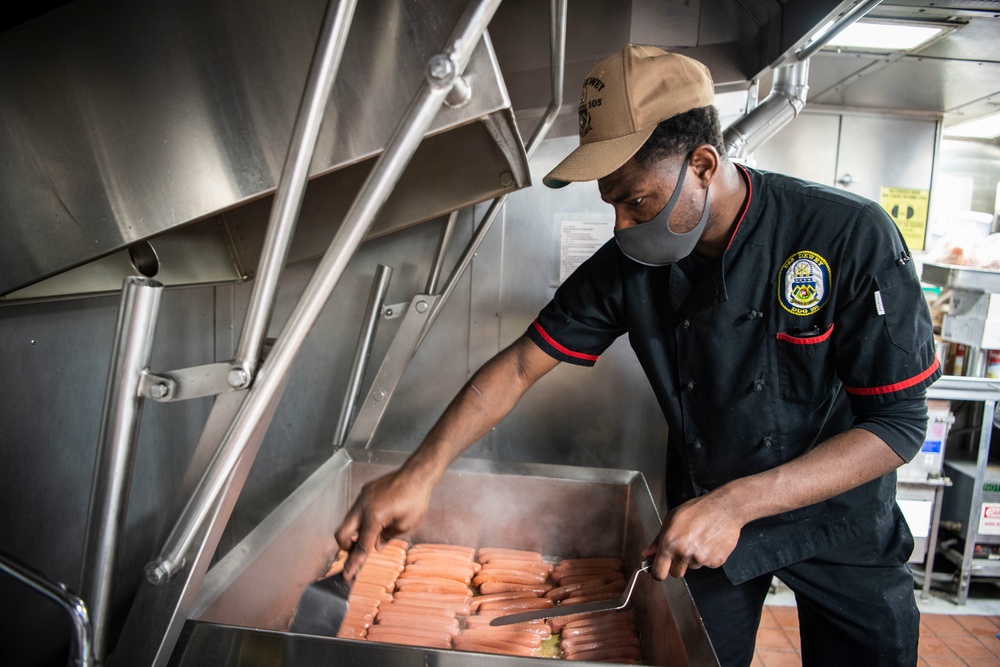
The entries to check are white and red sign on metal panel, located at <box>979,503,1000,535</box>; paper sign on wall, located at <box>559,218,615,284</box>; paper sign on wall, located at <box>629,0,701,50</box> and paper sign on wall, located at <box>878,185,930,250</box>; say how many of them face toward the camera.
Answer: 4

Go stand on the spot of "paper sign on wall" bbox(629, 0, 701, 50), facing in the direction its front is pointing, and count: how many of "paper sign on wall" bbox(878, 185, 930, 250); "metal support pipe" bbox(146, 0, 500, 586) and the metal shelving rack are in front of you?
1

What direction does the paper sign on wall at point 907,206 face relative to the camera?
toward the camera

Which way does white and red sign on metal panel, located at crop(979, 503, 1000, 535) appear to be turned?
toward the camera

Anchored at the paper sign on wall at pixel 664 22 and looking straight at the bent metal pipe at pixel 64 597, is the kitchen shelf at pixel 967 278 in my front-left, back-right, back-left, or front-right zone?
back-left

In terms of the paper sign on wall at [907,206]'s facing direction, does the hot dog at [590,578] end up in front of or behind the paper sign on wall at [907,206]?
in front

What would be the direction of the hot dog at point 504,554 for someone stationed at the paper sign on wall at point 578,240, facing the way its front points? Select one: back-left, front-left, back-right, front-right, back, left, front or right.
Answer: front

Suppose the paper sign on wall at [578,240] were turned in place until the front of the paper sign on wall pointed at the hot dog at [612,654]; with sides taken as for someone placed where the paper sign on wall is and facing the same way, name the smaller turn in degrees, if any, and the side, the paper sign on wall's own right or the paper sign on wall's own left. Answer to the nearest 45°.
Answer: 0° — it already faces it

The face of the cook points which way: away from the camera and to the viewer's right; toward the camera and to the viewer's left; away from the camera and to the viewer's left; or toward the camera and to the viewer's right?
toward the camera and to the viewer's left

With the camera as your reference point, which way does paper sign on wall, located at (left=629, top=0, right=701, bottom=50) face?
facing the viewer

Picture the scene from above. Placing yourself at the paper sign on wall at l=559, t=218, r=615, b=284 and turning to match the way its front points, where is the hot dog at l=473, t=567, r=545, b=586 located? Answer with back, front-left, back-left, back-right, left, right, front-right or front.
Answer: front

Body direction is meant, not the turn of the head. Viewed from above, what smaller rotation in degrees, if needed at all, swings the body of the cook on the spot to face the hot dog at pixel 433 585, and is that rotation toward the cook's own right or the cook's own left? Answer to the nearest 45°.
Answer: approximately 45° to the cook's own right

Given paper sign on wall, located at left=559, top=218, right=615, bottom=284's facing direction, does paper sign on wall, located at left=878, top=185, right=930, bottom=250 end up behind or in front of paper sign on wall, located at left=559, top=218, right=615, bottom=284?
behind

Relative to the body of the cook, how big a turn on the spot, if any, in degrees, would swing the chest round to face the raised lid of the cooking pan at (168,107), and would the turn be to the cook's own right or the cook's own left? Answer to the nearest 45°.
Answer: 0° — they already face it

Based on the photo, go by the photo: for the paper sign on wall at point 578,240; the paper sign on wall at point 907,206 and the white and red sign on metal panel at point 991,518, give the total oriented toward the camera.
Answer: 3
